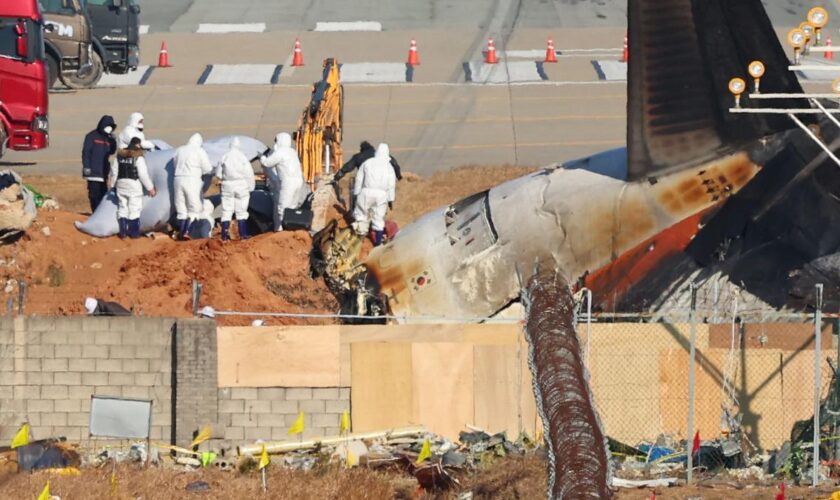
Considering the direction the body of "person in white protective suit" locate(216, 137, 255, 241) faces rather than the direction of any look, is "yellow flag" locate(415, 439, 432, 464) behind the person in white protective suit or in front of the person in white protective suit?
behind

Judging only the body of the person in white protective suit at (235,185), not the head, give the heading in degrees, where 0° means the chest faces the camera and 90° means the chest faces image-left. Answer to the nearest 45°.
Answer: approximately 180°

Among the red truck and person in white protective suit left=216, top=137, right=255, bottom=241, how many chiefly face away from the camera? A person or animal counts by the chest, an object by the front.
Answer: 1

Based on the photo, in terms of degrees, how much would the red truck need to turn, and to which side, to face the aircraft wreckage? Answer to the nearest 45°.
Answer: approximately 45° to its right

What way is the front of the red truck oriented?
to the viewer's right

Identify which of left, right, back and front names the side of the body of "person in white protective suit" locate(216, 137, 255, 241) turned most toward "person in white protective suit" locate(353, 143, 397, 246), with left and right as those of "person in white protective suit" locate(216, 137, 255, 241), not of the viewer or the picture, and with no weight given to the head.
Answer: right

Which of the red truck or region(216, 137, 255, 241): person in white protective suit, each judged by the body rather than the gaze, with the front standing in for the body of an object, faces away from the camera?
the person in white protective suit

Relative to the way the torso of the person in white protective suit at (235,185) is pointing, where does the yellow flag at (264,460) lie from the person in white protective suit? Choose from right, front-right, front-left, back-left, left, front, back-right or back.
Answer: back

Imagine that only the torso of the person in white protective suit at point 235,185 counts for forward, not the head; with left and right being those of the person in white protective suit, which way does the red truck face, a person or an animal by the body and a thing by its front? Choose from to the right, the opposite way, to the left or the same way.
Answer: to the right

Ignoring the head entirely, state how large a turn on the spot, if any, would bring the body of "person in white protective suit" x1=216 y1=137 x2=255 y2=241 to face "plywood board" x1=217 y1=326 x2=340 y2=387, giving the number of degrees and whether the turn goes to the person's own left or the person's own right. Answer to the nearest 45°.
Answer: approximately 180°
